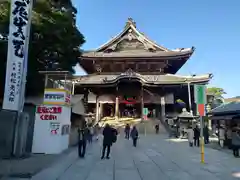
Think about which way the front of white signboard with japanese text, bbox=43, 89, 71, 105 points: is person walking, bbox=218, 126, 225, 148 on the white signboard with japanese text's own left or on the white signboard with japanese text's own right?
on the white signboard with japanese text's own left

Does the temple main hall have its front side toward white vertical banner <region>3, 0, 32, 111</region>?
yes

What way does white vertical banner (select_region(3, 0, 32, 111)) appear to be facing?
toward the camera

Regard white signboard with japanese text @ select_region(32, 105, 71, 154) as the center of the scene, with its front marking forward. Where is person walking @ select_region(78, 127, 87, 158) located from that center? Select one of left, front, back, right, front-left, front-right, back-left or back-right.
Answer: front-left

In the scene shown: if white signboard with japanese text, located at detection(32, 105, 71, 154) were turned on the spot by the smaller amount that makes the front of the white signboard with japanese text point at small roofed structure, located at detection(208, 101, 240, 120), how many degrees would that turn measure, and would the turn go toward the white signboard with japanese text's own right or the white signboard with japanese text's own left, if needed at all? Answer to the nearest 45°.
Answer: approximately 90° to the white signboard with japanese text's own left

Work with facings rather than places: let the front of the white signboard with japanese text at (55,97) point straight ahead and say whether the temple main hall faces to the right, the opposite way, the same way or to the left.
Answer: the same way

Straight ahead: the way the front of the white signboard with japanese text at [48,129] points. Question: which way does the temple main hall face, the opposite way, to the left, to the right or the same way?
the same way

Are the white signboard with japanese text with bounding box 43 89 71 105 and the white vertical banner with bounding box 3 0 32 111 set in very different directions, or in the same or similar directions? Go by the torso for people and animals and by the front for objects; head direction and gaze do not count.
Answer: same or similar directions

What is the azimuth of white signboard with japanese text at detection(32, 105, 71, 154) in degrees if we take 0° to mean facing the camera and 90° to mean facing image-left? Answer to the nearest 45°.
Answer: approximately 0°

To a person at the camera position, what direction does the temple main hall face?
facing the viewer

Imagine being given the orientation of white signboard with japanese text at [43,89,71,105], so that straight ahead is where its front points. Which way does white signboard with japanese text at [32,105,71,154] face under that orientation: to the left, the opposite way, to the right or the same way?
the same way

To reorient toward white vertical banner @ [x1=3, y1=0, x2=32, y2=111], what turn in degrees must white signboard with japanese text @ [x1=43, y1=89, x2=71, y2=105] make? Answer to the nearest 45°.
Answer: approximately 45° to its right

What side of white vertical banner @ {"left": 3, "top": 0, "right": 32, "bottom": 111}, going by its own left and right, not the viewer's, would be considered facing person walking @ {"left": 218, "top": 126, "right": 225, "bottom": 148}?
left
